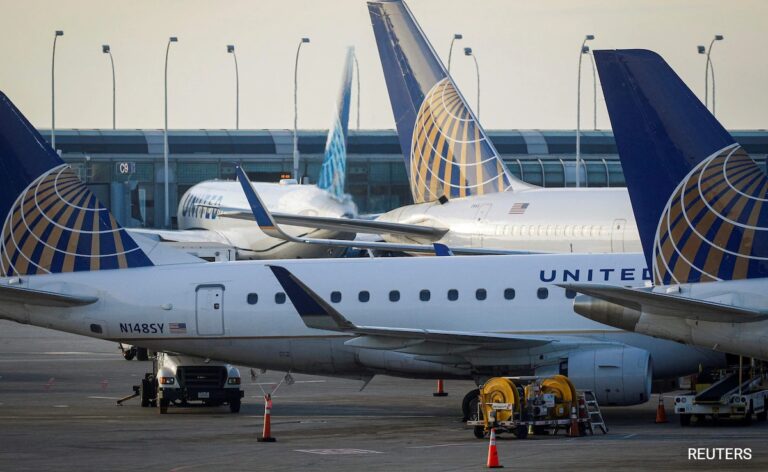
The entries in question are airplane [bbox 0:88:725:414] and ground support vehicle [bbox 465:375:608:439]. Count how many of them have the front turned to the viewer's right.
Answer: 1

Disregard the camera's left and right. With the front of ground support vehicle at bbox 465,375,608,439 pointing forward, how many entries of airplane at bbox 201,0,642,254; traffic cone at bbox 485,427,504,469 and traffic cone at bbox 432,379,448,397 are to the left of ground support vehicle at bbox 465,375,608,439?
1

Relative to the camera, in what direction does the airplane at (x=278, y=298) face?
facing to the right of the viewer

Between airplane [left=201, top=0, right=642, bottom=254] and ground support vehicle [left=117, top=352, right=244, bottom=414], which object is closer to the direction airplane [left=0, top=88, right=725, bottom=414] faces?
the airplane
